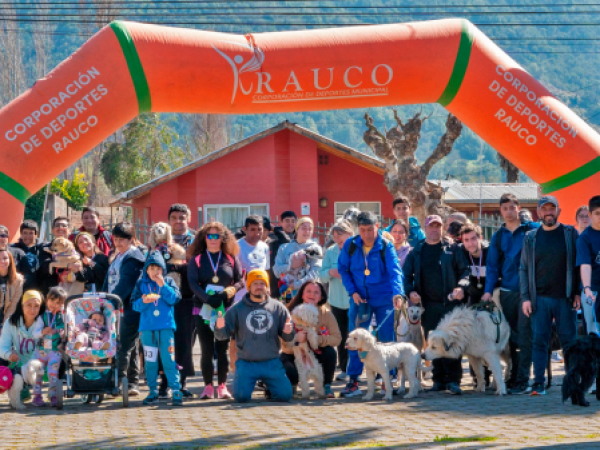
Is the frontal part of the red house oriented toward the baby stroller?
yes

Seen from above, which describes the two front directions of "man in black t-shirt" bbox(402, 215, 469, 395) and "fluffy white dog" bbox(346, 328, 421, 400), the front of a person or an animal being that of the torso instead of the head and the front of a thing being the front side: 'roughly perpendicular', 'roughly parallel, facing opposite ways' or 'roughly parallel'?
roughly perpendicular

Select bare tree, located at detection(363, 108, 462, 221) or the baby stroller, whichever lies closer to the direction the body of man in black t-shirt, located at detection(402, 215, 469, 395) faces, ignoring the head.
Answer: the baby stroller

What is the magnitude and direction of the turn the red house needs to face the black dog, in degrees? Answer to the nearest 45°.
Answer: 0° — it already faces it

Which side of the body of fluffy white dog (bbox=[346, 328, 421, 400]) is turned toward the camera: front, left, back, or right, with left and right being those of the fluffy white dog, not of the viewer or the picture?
left

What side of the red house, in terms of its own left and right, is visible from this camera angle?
front

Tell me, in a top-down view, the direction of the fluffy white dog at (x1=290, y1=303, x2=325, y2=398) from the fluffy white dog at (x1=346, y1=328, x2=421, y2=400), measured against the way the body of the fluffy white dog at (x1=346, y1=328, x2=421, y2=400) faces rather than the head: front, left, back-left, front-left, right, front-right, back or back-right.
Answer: front

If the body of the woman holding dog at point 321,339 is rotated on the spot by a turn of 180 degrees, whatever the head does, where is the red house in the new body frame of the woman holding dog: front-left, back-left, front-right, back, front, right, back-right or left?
front

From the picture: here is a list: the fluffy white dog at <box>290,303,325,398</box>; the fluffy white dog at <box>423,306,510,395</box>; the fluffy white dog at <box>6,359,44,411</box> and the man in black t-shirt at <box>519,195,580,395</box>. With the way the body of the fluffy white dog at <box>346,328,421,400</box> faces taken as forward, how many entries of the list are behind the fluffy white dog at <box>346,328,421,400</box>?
2

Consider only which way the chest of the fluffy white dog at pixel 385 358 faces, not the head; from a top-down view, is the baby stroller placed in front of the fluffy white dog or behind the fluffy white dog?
in front

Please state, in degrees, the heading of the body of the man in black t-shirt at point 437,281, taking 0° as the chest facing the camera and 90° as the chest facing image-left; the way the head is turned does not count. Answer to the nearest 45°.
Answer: approximately 0°

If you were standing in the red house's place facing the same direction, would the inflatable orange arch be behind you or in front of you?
in front
